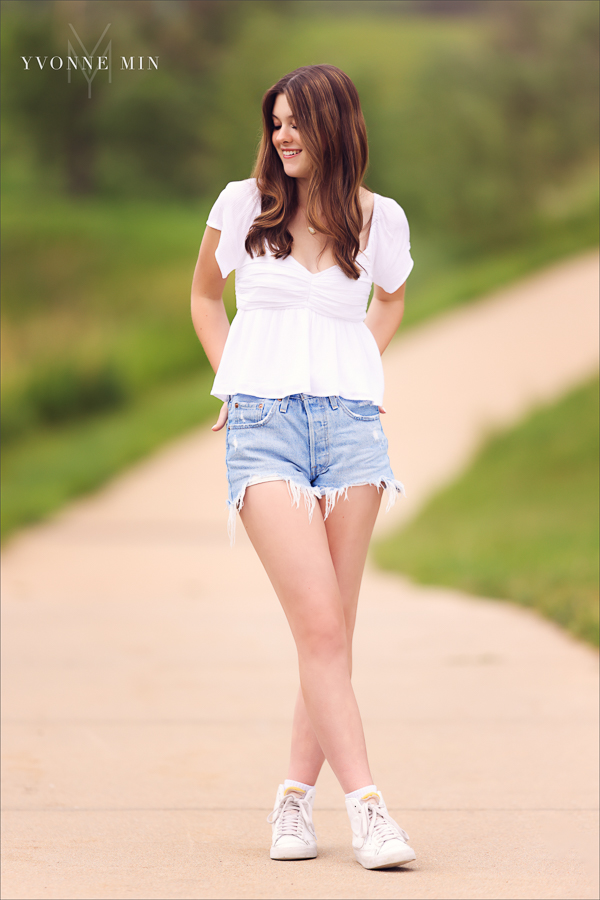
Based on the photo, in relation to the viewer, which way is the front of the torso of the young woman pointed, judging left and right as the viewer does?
facing the viewer

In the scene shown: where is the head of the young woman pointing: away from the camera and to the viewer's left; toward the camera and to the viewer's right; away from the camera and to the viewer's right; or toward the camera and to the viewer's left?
toward the camera and to the viewer's left
